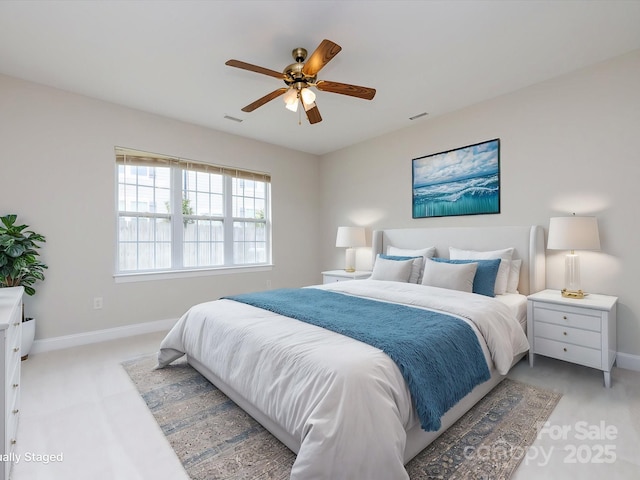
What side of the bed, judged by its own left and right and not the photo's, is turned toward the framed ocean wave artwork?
back

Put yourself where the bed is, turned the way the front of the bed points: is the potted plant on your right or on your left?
on your right

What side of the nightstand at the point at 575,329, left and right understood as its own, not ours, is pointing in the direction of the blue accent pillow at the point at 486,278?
right

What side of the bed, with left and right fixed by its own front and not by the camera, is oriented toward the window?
right

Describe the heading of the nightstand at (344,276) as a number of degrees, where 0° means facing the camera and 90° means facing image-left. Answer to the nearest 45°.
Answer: approximately 45°

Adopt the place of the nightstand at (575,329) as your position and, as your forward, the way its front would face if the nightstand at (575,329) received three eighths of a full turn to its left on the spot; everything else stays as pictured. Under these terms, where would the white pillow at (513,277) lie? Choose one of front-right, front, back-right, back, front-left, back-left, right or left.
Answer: left

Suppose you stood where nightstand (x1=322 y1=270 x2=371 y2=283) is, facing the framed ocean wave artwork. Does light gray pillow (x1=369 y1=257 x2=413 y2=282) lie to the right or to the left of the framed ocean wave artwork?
right

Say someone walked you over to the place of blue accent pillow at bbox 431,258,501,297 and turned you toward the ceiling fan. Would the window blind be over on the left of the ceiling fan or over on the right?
right

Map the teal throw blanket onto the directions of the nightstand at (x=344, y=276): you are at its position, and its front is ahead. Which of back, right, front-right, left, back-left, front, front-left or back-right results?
front-left

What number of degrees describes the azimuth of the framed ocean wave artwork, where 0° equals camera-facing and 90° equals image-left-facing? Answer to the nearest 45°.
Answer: approximately 45°

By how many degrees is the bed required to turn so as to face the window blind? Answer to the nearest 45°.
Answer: approximately 90° to its right

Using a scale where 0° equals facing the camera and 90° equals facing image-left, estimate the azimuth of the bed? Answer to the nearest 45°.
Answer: approximately 45°
